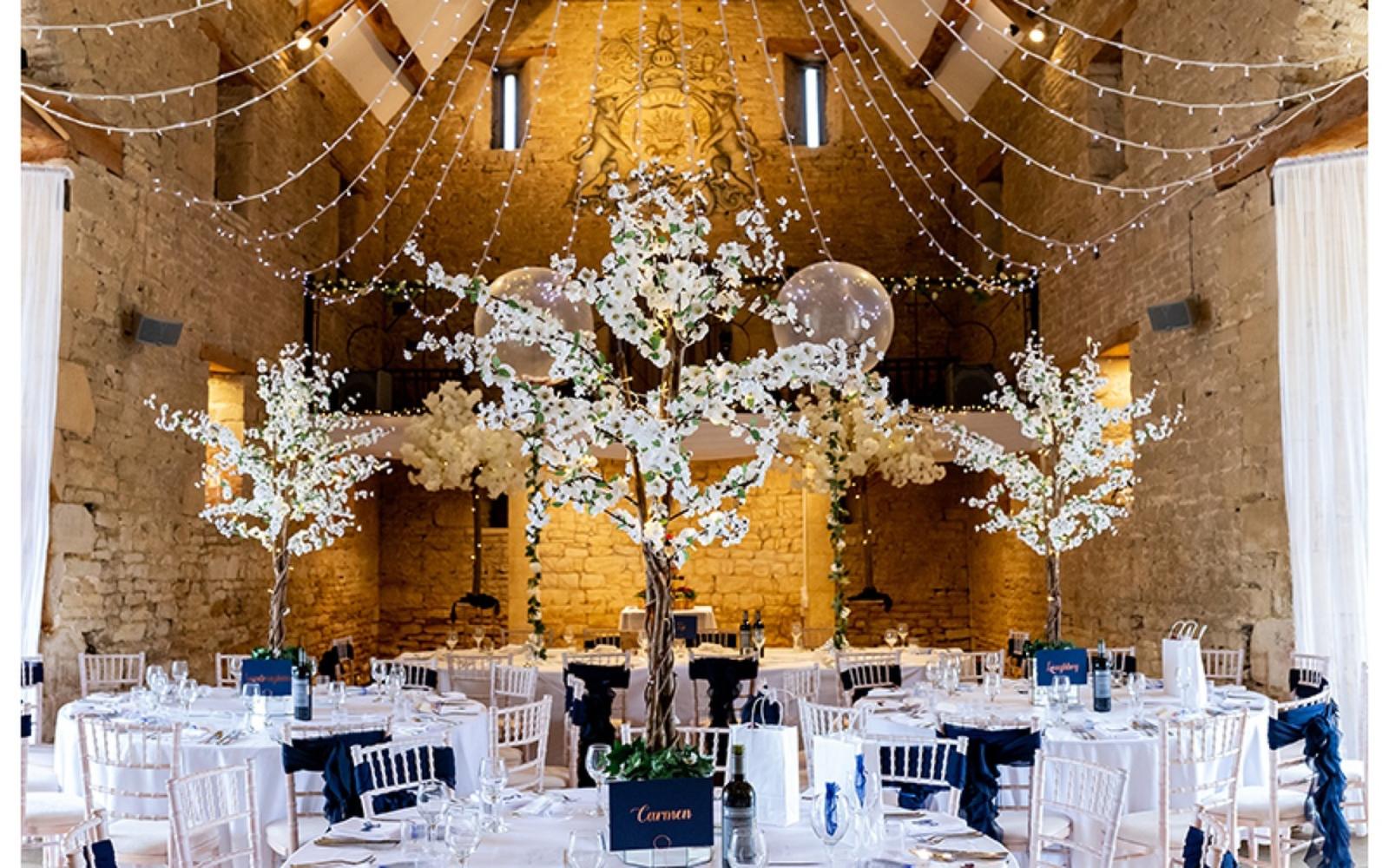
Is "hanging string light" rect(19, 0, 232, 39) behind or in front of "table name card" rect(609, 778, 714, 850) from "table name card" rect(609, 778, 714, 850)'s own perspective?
behind

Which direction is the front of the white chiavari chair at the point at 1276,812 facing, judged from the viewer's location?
facing away from the viewer and to the left of the viewer

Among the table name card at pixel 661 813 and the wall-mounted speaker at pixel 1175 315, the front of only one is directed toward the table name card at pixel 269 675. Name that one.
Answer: the wall-mounted speaker

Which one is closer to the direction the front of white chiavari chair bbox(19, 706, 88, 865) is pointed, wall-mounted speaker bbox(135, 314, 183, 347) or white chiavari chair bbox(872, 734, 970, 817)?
the white chiavari chair

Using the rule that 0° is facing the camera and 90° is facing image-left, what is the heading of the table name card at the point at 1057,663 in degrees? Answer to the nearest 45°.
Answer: approximately 0°

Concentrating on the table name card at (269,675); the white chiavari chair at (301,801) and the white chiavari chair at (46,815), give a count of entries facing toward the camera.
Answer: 1

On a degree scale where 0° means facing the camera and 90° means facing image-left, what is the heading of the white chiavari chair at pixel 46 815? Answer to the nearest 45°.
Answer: approximately 270°

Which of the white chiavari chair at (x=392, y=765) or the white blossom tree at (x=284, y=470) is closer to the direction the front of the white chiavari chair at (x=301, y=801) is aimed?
the white blossom tree

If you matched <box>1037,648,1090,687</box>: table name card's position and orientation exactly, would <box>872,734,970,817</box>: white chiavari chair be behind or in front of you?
in front

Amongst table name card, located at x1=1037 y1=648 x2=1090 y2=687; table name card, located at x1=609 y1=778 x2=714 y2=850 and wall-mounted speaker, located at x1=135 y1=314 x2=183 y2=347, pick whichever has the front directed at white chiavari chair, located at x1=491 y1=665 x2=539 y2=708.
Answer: the wall-mounted speaker
